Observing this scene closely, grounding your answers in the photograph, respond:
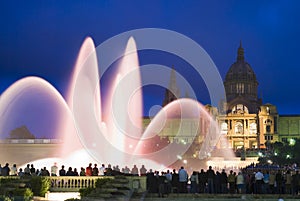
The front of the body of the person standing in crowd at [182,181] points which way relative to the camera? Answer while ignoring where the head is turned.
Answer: away from the camera

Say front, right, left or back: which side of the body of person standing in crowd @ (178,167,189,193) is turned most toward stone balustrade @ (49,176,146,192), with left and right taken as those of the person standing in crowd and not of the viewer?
left
